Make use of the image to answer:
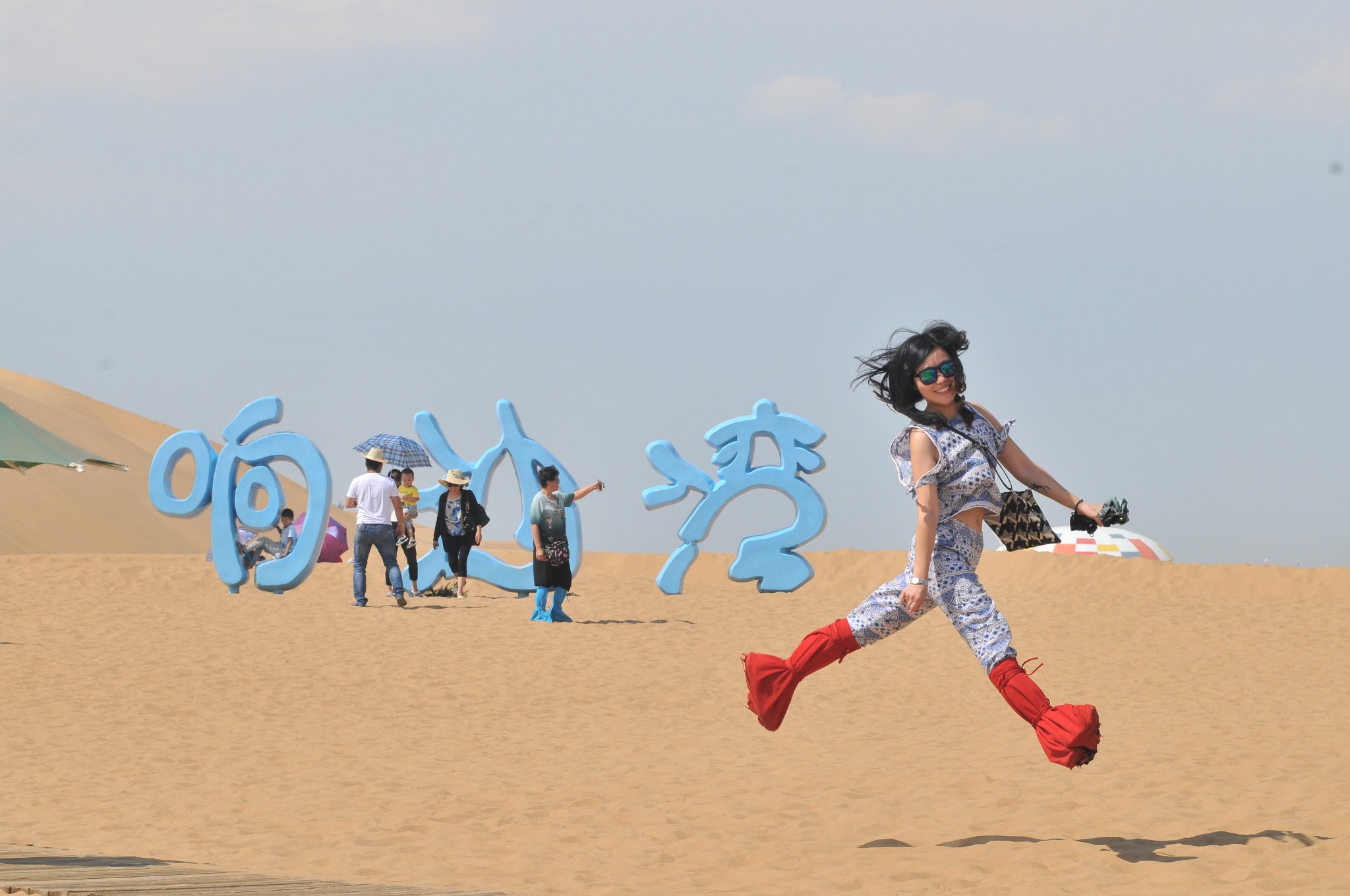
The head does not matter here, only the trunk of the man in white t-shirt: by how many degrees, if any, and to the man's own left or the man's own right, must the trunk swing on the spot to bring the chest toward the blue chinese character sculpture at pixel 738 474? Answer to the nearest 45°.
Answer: approximately 90° to the man's own right

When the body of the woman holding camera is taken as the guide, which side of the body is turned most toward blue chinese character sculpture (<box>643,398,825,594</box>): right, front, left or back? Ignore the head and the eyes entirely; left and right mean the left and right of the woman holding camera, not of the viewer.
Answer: left

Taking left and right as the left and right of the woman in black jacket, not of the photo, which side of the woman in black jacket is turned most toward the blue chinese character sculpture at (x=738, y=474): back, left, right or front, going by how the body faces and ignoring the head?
left

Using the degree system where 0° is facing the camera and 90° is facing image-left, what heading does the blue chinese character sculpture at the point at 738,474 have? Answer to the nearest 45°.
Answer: approximately 0°

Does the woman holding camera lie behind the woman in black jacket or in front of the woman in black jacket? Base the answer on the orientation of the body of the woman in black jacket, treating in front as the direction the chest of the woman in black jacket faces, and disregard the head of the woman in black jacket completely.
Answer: in front

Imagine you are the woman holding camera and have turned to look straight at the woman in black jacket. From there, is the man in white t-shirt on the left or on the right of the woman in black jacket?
left

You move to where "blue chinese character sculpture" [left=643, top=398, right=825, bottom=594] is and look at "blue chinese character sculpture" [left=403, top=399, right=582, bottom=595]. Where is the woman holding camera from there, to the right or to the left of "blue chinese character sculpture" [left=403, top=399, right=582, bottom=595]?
left

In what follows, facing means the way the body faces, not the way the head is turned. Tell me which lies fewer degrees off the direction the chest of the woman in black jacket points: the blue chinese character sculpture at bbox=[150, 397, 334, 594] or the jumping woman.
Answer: the jumping woman

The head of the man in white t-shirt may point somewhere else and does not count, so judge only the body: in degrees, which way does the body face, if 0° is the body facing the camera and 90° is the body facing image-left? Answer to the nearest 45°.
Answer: approximately 180°

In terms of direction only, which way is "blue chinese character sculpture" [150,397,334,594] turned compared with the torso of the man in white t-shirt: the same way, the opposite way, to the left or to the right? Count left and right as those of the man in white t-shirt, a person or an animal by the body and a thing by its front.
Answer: the opposite way

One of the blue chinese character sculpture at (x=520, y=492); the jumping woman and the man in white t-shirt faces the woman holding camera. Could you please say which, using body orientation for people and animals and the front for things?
the blue chinese character sculpture

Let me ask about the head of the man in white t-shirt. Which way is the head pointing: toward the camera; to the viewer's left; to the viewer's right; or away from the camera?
away from the camera

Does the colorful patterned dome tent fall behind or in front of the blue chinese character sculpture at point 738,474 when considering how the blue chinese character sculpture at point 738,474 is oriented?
behind

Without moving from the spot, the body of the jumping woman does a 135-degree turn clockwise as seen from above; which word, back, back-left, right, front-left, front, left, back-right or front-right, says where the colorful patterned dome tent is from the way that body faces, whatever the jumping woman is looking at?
right
